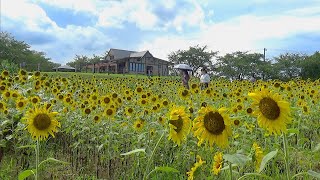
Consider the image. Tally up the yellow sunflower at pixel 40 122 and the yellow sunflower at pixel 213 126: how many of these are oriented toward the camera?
2

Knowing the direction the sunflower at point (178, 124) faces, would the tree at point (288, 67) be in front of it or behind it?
behind

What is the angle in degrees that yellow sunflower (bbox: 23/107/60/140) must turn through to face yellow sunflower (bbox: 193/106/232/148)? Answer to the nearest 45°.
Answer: approximately 45° to its left

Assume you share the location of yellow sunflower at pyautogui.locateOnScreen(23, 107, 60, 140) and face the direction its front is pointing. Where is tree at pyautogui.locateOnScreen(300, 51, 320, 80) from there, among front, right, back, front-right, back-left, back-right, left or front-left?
back-left

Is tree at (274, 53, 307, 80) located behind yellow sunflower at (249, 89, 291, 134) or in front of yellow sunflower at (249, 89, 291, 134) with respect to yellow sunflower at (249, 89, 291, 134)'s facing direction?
behind

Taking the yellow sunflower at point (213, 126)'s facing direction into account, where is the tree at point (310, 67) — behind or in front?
behind

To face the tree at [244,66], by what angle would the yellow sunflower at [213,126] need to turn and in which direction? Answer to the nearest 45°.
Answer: approximately 180°

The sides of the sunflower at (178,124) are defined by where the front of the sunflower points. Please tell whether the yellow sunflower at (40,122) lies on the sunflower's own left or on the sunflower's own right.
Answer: on the sunflower's own right

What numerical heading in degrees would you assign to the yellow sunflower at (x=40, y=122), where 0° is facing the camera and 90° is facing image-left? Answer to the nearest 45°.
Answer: approximately 0°
